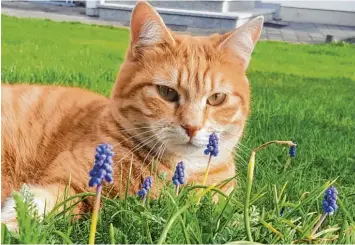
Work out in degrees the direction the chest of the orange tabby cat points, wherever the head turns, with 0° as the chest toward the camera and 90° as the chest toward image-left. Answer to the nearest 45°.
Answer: approximately 315°

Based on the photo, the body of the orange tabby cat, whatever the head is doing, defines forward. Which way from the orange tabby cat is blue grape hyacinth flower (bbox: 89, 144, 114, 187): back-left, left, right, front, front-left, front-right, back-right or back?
front-right
